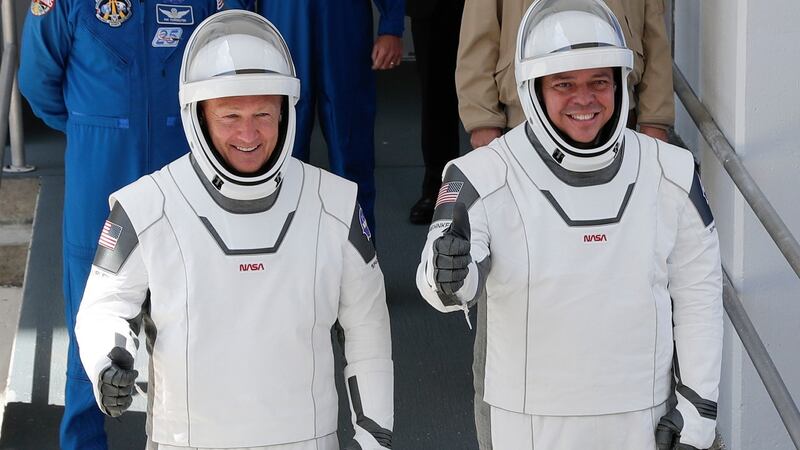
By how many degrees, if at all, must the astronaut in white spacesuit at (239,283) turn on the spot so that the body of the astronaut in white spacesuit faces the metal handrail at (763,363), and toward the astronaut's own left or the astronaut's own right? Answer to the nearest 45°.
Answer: approximately 90° to the astronaut's own left

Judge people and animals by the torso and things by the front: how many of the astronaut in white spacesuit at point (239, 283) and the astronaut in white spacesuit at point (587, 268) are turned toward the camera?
2

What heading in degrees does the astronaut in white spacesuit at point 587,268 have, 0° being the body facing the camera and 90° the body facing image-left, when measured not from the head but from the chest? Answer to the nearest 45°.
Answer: approximately 0°
